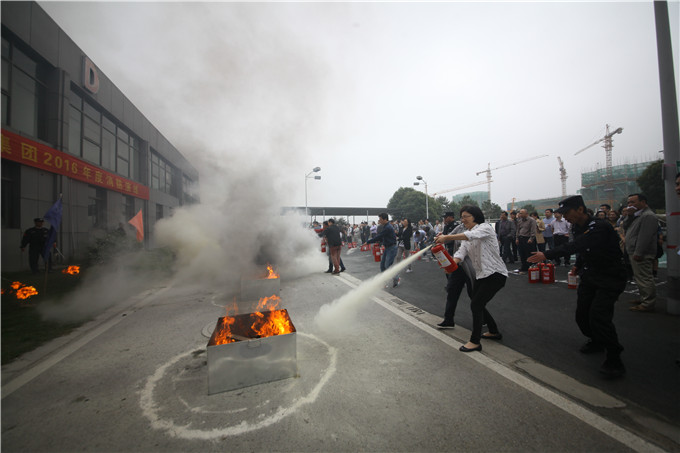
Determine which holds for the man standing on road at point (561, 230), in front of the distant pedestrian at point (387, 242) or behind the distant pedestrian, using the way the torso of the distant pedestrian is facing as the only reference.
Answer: behind

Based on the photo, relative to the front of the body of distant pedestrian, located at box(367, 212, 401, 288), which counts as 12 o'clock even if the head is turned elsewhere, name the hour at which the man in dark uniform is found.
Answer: The man in dark uniform is roughly at 8 o'clock from the distant pedestrian.

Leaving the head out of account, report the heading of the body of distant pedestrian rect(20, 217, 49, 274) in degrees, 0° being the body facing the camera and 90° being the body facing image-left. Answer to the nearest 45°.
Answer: approximately 0°

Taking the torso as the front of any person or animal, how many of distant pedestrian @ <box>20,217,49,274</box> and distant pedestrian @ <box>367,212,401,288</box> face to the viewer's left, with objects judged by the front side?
1

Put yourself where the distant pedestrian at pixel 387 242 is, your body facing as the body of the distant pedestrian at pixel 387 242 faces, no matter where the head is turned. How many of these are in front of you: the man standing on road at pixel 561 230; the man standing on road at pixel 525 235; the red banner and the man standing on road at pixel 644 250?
1

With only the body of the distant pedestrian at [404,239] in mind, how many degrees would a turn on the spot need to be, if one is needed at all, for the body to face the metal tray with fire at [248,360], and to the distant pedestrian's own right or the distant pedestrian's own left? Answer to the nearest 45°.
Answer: approximately 45° to the distant pedestrian's own left

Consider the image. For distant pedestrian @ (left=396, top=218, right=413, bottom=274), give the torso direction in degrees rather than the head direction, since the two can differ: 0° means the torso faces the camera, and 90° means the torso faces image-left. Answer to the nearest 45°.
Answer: approximately 45°

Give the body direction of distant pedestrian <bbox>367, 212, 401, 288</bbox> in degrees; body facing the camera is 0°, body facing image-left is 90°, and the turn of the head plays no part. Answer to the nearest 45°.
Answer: approximately 90°

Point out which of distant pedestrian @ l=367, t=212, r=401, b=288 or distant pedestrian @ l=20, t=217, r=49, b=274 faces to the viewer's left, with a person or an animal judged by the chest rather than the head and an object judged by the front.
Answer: distant pedestrian @ l=367, t=212, r=401, b=288

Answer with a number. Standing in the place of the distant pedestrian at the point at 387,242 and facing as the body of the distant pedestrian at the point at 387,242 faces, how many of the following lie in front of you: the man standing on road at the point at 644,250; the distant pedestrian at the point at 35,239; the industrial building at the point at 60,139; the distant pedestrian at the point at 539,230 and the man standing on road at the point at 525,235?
2

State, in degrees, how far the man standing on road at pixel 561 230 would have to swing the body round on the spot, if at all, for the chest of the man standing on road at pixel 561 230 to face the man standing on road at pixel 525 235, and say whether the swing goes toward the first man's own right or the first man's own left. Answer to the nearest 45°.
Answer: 0° — they already face them

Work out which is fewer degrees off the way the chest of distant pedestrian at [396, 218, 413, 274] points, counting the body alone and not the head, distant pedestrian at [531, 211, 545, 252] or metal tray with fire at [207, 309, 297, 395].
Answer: the metal tray with fire

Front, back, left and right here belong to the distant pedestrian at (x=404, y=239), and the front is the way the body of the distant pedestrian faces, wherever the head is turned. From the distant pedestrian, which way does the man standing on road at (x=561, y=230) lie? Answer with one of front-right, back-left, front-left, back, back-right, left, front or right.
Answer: back-left

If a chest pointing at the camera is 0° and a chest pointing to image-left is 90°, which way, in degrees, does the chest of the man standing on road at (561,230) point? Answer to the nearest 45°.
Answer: approximately 45°
